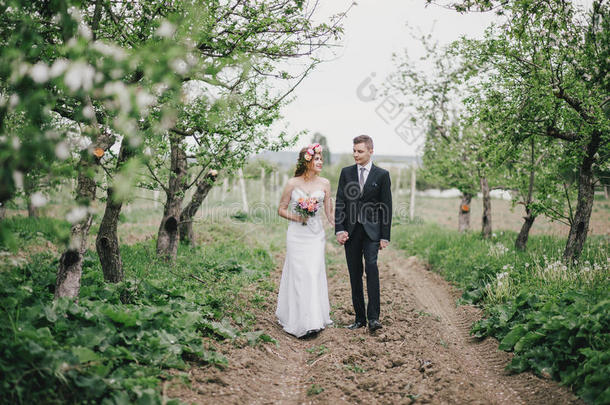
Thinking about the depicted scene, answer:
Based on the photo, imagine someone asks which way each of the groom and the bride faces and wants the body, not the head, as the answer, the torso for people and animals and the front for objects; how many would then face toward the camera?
2

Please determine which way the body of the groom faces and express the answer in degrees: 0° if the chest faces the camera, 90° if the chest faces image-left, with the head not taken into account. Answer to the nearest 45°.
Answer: approximately 0°

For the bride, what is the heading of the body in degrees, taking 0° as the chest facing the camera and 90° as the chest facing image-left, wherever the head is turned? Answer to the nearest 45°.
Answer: approximately 0°

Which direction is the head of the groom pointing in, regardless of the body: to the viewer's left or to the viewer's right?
to the viewer's left

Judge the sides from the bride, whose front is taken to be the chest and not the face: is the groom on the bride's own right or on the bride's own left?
on the bride's own left

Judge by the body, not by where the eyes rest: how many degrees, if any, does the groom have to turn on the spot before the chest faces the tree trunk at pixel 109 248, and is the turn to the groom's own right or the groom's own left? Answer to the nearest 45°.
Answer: approximately 90° to the groom's own right
